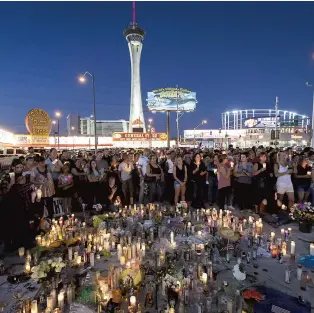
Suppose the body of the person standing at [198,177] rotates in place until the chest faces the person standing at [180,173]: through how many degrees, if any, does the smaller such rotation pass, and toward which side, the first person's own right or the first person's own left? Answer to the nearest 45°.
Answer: approximately 45° to the first person's own right

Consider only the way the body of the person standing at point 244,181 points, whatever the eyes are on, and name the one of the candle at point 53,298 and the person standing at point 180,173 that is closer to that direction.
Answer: the candle

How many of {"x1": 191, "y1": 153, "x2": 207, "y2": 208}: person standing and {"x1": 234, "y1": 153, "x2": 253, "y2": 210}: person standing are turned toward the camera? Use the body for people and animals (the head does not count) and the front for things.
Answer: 2

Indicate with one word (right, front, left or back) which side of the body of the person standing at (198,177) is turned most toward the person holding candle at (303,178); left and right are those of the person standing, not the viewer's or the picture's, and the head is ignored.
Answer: left

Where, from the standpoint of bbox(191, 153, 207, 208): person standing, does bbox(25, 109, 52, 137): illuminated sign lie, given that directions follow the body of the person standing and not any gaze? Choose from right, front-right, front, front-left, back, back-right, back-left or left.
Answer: back-right

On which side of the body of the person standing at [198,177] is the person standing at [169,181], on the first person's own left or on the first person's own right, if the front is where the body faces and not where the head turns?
on the first person's own right

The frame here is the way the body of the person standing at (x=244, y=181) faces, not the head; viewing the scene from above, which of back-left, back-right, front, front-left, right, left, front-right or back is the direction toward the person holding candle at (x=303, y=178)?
left

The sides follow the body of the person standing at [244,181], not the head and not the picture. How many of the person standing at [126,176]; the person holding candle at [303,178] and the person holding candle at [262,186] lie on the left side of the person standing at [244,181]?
2

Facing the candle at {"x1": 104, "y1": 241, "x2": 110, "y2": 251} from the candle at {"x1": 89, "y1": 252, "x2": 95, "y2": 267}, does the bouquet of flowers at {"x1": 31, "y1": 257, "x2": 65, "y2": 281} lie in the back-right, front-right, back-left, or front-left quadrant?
back-left

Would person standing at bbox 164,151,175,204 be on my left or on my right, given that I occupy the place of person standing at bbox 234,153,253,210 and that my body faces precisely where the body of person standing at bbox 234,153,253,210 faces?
on my right

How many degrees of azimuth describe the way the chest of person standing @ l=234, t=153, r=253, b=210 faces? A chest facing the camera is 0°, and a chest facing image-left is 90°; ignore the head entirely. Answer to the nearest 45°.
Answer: approximately 0°

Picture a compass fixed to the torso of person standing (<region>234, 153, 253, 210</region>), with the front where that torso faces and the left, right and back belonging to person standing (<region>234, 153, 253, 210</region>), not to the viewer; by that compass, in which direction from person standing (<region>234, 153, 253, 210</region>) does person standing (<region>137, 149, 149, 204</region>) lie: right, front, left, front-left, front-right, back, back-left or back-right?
right

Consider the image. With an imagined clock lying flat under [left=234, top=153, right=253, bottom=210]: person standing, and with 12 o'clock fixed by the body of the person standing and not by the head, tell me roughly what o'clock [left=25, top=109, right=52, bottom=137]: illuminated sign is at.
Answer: The illuminated sign is roughly at 4 o'clock from the person standing.

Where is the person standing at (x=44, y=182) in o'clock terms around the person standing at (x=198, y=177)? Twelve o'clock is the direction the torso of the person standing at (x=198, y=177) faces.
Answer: the person standing at (x=44, y=182) is roughly at 2 o'clock from the person standing at (x=198, y=177).

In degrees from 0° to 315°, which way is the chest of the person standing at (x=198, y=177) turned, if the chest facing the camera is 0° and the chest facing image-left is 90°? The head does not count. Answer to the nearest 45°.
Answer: approximately 0°
